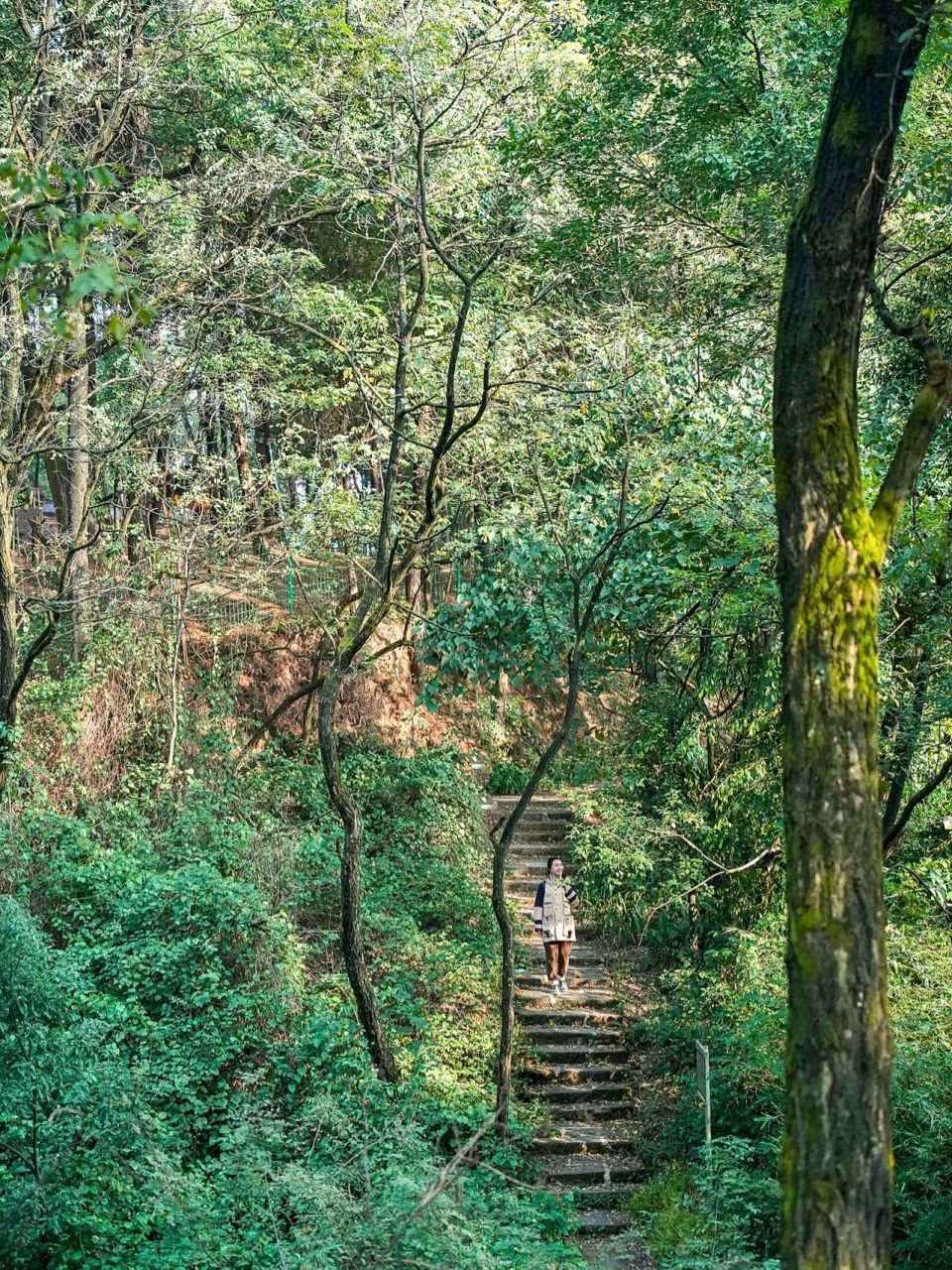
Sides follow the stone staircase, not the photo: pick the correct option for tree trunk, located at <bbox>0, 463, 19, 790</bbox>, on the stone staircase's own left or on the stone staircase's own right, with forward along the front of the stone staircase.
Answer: on the stone staircase's own right

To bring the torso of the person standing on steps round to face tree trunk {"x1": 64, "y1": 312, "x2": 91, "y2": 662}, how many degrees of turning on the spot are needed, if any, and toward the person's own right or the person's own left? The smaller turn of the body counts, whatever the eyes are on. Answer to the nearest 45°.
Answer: approximately 90° to the person's own right

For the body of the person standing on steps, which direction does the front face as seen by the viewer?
toward the camera

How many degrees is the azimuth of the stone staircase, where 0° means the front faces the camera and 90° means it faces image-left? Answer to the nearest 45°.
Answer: approximately 0°

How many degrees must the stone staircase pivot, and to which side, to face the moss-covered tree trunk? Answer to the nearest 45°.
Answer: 0° — it already faces it

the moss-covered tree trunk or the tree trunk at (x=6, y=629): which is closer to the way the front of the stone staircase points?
the moss-covered tree trunk
